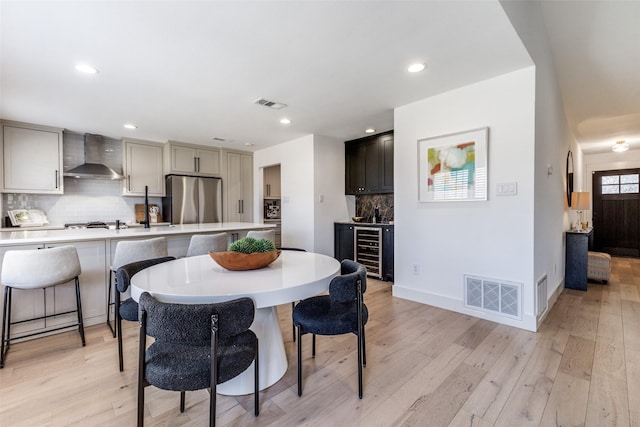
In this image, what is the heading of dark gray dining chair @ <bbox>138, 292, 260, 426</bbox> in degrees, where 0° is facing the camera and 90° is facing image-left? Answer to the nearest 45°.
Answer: approximately 225°

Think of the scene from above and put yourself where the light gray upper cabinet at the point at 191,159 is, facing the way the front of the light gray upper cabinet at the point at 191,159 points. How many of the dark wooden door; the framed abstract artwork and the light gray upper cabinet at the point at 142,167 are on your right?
1

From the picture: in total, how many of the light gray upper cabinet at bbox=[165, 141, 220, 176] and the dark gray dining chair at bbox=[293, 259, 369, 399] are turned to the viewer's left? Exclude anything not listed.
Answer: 1

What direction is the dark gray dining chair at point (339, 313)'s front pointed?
to the viewer's left

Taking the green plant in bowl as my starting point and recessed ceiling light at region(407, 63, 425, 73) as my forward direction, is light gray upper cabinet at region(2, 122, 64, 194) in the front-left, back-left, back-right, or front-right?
back-left
